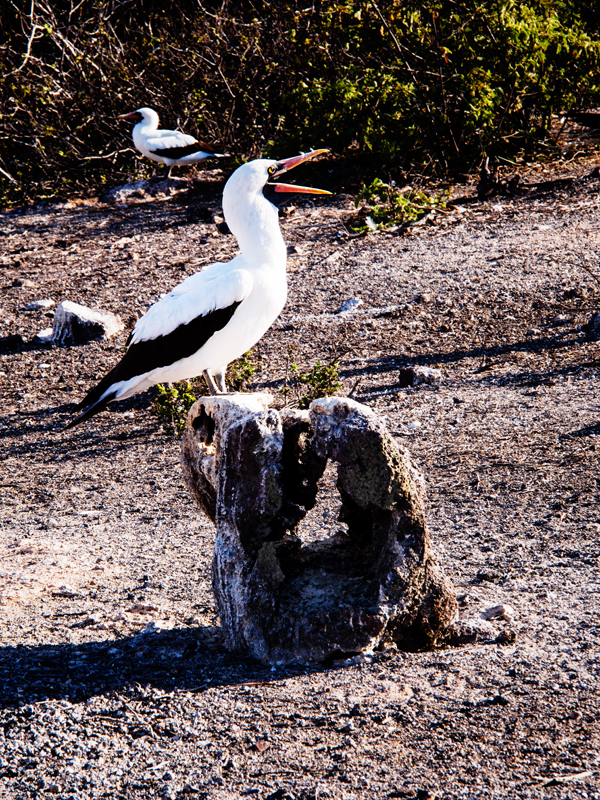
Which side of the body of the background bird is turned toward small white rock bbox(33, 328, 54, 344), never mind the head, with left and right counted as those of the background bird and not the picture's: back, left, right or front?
left

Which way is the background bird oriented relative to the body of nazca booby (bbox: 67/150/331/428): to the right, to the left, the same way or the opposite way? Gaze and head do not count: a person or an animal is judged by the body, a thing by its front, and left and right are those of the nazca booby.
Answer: the opposite way

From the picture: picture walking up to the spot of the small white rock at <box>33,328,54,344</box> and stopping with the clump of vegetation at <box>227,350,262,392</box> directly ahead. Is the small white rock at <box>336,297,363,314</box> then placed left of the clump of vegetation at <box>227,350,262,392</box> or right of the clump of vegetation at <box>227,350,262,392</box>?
left

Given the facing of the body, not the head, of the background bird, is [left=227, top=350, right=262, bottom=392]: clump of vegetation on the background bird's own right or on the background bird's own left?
on the background bird's own left

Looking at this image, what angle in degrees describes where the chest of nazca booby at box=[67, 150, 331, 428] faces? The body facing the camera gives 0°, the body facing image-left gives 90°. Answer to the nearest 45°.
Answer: approximately 270°

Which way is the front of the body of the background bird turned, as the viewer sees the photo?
to the viewer's left

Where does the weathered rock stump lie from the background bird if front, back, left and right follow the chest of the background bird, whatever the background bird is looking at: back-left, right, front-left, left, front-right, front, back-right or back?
left

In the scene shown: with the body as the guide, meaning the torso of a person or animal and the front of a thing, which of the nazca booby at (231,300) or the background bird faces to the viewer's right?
the nazca booby

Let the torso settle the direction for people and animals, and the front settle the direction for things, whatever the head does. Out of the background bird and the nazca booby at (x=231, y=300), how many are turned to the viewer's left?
1
